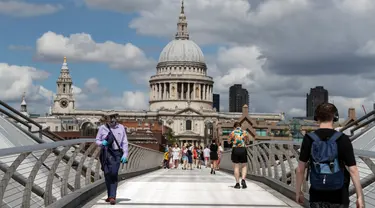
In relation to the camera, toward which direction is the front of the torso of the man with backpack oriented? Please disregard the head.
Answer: away from the camera

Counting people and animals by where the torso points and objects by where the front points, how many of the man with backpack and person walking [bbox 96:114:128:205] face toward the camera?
1

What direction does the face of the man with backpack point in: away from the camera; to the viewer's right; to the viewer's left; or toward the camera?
away from the camera
